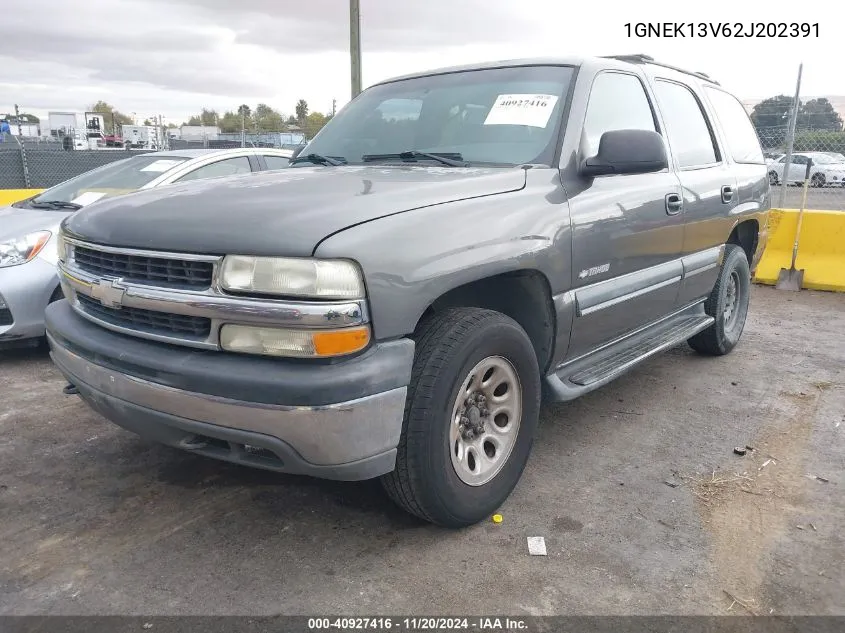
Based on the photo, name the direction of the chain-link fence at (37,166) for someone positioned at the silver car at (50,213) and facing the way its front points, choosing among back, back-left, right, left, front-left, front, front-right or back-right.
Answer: back-right

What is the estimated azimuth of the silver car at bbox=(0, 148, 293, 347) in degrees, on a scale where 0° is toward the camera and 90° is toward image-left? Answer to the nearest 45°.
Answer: approximately 45°

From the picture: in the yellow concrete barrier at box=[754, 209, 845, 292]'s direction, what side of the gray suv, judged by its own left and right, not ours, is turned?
back

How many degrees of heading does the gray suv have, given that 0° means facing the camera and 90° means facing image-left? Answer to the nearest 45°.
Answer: approximately 45°

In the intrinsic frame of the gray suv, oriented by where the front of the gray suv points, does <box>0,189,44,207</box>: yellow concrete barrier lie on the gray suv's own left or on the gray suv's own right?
on the gray suv's own right

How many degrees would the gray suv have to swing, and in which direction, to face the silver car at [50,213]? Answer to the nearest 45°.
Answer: approximately 90° to its right

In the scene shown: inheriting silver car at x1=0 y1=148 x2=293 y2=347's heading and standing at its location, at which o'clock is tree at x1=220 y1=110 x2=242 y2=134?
The tree is roughly at 5 o'clock from the silver car.

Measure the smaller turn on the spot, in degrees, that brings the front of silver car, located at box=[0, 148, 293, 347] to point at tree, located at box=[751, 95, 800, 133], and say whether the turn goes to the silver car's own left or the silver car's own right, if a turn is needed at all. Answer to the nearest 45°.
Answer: approximately 135° to the silver car's own left

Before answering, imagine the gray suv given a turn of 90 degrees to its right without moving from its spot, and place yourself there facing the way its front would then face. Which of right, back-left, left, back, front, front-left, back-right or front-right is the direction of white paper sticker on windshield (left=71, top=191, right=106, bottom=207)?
front

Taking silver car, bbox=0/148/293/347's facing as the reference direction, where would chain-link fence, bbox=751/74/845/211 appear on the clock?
The chain-link fence is roughly at 7 o'clock from the silver car.

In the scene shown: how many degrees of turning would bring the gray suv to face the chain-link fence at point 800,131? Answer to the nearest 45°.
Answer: approximately 180°

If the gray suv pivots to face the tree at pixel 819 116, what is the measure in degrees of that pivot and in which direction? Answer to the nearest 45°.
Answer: approximately 180°

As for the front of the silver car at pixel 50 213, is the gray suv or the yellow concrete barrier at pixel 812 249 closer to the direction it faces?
the gray suv

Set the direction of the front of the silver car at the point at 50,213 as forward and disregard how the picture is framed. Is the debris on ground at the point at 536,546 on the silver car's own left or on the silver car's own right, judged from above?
on the silver car's own left
